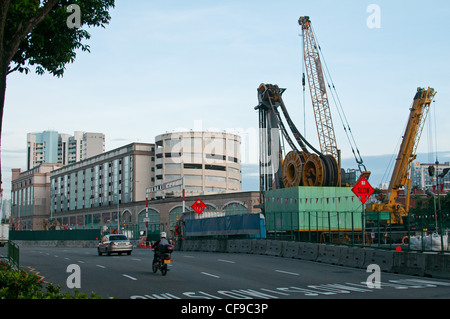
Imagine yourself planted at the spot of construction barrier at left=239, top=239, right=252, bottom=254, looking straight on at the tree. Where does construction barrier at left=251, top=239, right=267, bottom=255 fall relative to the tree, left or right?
left

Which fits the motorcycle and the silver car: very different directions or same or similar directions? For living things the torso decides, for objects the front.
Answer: same or similar directions
